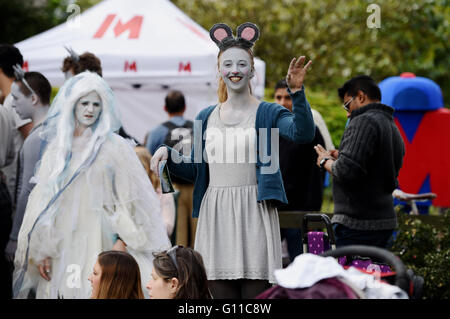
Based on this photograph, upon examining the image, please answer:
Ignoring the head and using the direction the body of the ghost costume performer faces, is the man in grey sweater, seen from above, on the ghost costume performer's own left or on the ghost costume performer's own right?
on the ghost costume performer's own left

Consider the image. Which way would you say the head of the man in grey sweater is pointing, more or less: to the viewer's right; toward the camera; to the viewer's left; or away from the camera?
to the viewer's left
